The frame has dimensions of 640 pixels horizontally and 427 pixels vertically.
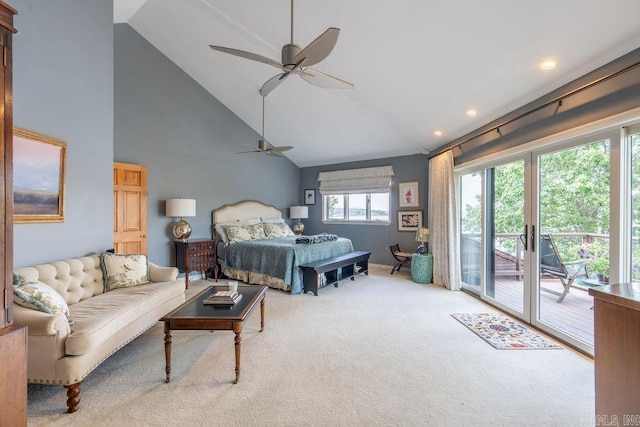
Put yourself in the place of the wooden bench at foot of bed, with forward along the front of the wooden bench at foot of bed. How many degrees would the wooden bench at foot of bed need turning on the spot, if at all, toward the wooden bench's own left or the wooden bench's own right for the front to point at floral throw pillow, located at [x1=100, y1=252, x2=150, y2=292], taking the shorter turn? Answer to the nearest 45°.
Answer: approximately 90° to the wooden bench's own right

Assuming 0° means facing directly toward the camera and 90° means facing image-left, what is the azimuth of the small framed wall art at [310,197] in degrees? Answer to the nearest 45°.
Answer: approximately 0°

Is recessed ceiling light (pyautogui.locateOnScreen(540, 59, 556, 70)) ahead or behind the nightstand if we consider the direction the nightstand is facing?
ahead

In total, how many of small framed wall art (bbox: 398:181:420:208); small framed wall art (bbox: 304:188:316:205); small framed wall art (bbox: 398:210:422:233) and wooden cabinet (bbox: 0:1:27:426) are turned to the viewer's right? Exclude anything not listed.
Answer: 1

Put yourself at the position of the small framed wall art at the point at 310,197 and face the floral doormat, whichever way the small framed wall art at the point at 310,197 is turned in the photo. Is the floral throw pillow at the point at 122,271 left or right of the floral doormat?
right

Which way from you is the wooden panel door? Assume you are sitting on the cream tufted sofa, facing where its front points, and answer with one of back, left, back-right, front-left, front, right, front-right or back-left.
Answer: back-left

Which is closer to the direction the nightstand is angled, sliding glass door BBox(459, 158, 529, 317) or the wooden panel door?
the sliding glass door

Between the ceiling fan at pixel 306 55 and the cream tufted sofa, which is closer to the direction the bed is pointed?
the ceiling fan

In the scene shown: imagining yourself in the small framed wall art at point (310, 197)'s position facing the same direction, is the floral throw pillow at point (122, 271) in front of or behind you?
in front

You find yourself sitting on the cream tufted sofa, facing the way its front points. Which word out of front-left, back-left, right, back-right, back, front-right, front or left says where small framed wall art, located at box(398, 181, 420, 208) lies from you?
front-left

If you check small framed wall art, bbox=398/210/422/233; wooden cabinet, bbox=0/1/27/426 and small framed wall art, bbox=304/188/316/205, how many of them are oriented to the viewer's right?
1

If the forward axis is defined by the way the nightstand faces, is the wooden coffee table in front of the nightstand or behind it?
in front

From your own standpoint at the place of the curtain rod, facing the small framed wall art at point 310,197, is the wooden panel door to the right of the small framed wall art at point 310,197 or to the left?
left
